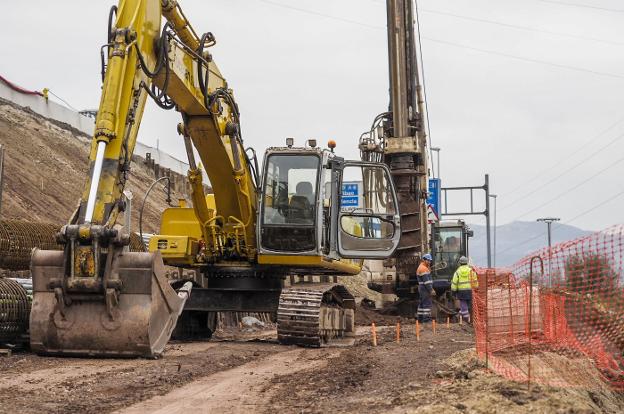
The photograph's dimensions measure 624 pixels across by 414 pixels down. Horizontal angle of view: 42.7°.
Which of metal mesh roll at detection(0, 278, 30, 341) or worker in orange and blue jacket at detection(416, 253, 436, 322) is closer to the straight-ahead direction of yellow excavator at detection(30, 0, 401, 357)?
the metal mesh roll

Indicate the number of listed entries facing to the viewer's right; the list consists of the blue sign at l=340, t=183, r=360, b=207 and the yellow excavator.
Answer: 0

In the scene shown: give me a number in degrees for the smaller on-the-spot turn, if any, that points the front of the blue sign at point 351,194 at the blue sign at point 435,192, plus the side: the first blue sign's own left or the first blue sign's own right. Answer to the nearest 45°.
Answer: approximately 135° to the first blue sign's own left

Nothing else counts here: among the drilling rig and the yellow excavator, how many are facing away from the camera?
0

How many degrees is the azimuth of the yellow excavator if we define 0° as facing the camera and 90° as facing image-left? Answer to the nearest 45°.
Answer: approximately 45°

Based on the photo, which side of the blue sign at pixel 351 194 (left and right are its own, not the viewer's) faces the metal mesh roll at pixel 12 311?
front

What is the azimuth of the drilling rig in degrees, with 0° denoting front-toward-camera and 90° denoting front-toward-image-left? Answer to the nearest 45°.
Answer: approximately 45°

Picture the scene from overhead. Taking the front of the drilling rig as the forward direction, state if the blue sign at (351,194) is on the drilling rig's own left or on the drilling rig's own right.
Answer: on the drilling rig's own right

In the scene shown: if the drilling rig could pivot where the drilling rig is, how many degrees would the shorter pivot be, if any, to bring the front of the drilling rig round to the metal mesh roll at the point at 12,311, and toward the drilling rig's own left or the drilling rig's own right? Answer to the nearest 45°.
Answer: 0° — it already faces it
